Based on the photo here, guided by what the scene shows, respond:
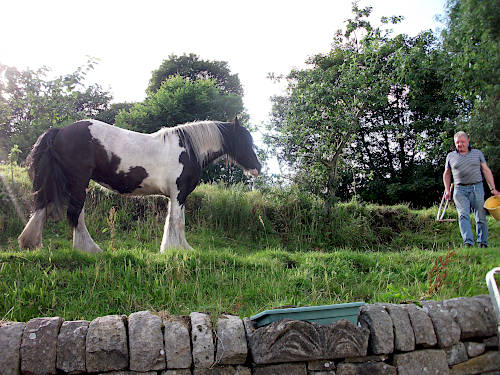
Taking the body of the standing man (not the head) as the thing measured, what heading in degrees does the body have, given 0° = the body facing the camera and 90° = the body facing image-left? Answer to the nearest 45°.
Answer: approximately 0°

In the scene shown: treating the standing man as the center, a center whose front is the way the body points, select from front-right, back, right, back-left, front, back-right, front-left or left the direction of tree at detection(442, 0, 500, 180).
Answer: back

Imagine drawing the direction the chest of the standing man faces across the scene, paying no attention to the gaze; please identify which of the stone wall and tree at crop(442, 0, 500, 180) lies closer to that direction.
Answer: the stone wall

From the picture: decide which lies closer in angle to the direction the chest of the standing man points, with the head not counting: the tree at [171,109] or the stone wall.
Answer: the stone wall

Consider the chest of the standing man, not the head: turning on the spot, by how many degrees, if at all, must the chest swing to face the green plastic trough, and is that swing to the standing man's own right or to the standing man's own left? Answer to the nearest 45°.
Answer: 0° — they already face it

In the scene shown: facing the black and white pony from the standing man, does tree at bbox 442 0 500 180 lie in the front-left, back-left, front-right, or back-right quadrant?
back-right

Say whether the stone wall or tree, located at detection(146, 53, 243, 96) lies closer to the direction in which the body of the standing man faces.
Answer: the stone wall

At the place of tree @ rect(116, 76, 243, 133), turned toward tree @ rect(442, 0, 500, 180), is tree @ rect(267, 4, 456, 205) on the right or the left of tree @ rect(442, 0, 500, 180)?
right

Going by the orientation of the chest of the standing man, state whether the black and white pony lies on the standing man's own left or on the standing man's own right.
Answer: on the standing man's own right

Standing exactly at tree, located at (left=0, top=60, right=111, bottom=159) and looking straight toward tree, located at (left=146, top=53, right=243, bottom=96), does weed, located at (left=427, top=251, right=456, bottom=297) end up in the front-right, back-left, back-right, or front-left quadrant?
back-right

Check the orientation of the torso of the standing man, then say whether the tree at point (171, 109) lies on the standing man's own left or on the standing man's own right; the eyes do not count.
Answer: on the standing man's own right
